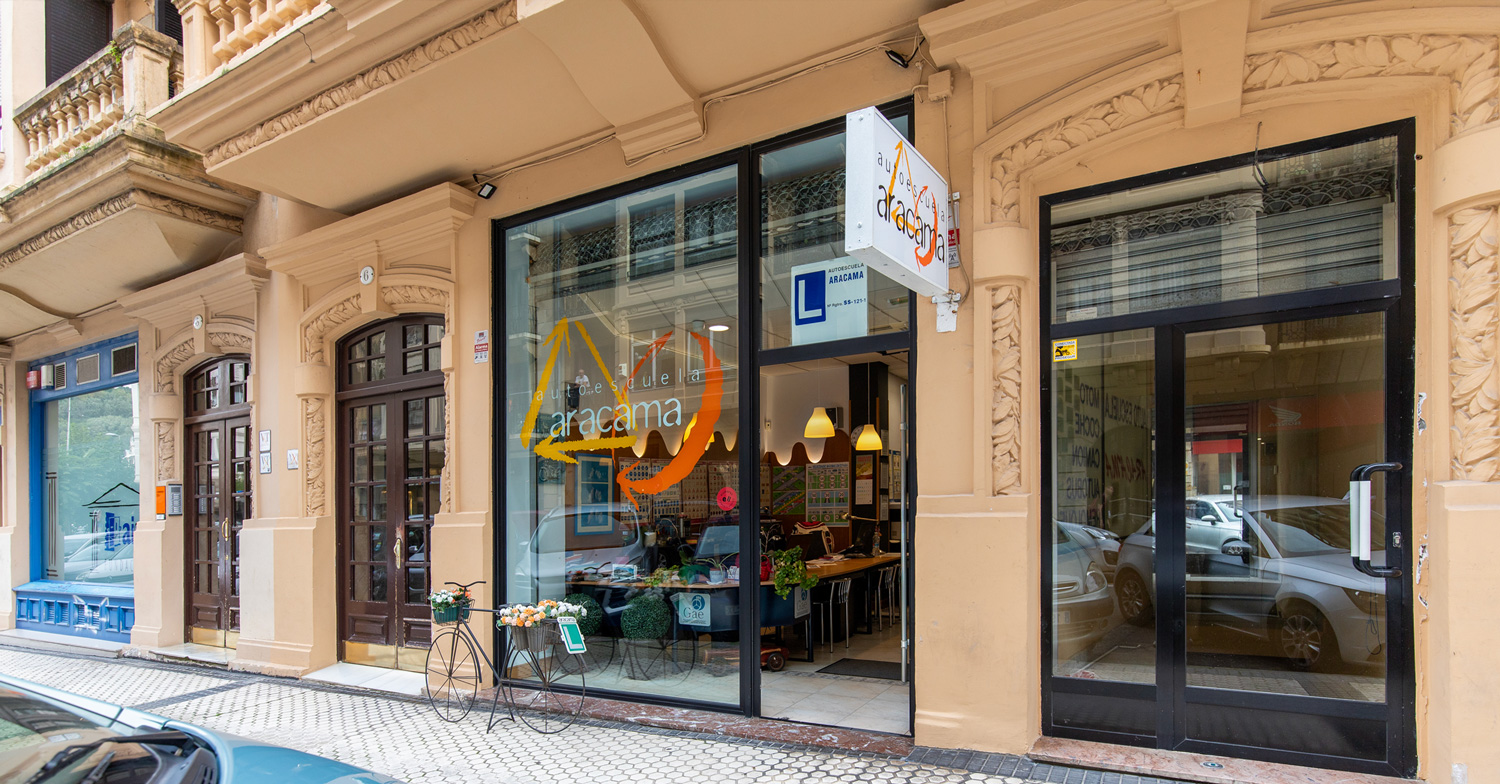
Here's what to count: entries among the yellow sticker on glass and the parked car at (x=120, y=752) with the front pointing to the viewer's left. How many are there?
0

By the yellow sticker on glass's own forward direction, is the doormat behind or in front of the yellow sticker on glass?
behind

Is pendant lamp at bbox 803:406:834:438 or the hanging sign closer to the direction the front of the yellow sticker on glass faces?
the hanging sign
